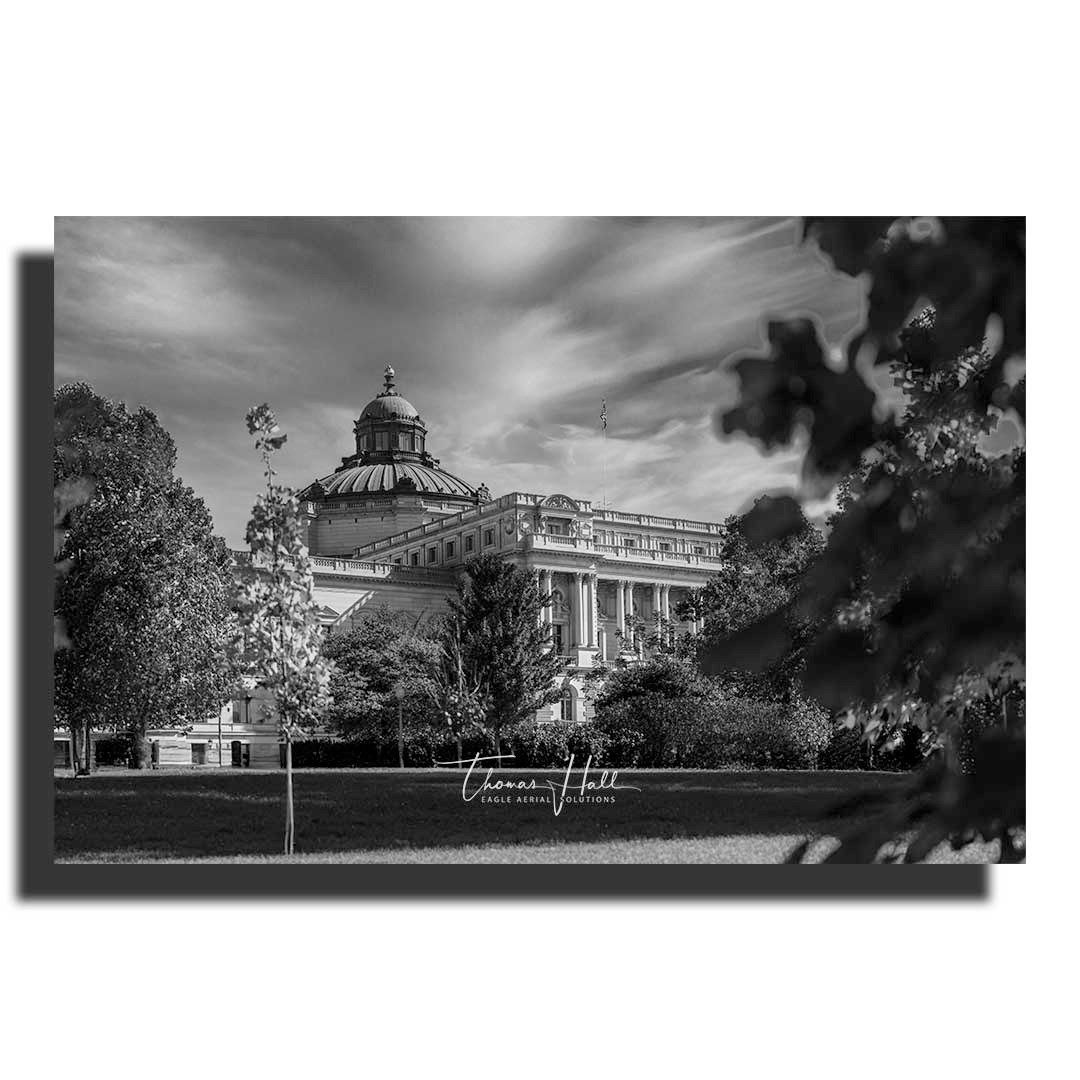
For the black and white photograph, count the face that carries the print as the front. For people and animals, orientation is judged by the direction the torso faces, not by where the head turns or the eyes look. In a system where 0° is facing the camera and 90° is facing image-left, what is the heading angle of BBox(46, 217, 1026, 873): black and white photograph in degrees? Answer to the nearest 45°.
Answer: approximately 0°
